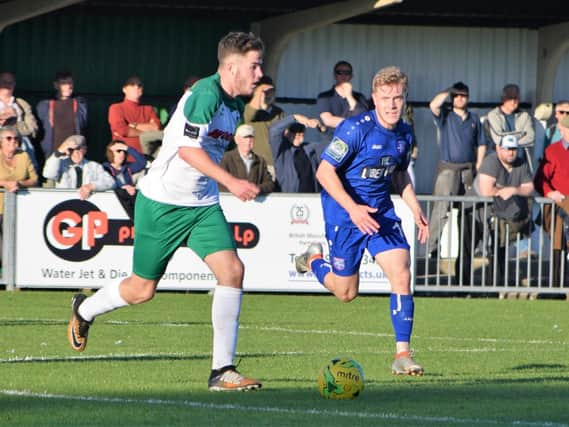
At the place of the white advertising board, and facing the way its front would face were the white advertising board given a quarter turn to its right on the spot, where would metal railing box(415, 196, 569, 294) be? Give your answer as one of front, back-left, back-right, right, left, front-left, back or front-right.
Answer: back

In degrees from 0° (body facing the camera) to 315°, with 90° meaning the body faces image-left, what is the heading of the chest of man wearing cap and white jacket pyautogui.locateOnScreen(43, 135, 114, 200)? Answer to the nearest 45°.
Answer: approximately 0°

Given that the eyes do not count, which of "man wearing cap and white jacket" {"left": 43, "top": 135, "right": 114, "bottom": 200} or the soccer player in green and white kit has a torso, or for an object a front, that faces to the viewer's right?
the soccer player in green and white kit

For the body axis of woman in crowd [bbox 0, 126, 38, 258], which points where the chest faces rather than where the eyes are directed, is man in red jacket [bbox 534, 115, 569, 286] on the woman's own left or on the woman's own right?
on the woman's own left

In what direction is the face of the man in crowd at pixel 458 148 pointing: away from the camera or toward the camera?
toward the camera

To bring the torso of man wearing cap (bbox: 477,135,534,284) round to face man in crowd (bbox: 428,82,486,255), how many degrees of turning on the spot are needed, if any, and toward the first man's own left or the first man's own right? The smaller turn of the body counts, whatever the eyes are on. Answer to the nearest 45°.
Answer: approximately 135° to the first man's own right

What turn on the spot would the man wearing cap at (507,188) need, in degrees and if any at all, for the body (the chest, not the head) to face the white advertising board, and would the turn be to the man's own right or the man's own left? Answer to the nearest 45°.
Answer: approximately 90° to the man's own right

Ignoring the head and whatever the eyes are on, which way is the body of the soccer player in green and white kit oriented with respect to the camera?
to the viewer's right

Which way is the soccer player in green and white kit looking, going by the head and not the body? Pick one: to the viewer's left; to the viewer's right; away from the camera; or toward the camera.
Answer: to the viewer's right

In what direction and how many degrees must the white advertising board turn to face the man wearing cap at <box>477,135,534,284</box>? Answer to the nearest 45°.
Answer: approximately 90° to its left

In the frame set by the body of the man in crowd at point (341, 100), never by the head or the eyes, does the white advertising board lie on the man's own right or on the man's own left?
on the man's own right

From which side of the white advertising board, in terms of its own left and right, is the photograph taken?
front

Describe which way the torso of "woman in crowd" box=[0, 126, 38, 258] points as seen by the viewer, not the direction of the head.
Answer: toward the camera

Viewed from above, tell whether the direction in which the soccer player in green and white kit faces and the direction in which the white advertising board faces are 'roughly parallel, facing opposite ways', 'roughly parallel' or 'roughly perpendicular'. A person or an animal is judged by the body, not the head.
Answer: roughly perpendicular

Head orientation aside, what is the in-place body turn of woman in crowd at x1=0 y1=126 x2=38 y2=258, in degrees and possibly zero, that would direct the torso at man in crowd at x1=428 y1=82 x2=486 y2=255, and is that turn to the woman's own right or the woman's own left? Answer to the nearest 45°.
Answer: approximately 90° to the woman's own left
